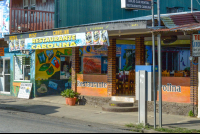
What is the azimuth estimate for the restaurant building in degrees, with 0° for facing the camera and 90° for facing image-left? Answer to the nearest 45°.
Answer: approximately 45°

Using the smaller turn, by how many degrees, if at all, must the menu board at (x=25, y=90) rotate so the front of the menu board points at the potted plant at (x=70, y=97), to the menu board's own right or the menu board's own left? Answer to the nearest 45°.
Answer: approximately 45° to the menu board's own left

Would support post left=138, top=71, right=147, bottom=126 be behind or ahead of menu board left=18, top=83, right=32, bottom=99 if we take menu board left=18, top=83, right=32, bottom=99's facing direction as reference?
ahead

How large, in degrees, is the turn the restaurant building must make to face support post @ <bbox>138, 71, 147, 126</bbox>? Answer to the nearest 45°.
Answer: approximately 45° to its left

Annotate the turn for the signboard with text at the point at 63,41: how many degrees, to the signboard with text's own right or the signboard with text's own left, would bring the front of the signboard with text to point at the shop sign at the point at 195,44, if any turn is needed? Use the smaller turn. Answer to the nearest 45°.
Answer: approximately 90° to the signboard with text's own left

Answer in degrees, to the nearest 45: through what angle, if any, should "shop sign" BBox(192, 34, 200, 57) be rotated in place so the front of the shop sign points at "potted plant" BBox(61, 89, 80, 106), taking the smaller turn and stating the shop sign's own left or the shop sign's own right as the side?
approximately 90° to the shop sign's own right

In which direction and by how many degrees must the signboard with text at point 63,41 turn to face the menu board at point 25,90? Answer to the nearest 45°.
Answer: approximately 90° to its right

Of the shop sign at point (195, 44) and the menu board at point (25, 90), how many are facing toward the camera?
2

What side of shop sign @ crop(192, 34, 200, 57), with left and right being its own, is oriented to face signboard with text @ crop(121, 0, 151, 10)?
right

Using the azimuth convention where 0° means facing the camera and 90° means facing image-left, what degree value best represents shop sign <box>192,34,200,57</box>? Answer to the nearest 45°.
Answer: approximately 0°

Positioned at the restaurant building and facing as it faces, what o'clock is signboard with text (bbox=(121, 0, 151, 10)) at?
The signboard with text is roughly at 10 o'clock from the restaurant building.

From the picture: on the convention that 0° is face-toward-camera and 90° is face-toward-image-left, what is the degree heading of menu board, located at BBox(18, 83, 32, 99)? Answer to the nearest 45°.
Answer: approximately 0°
